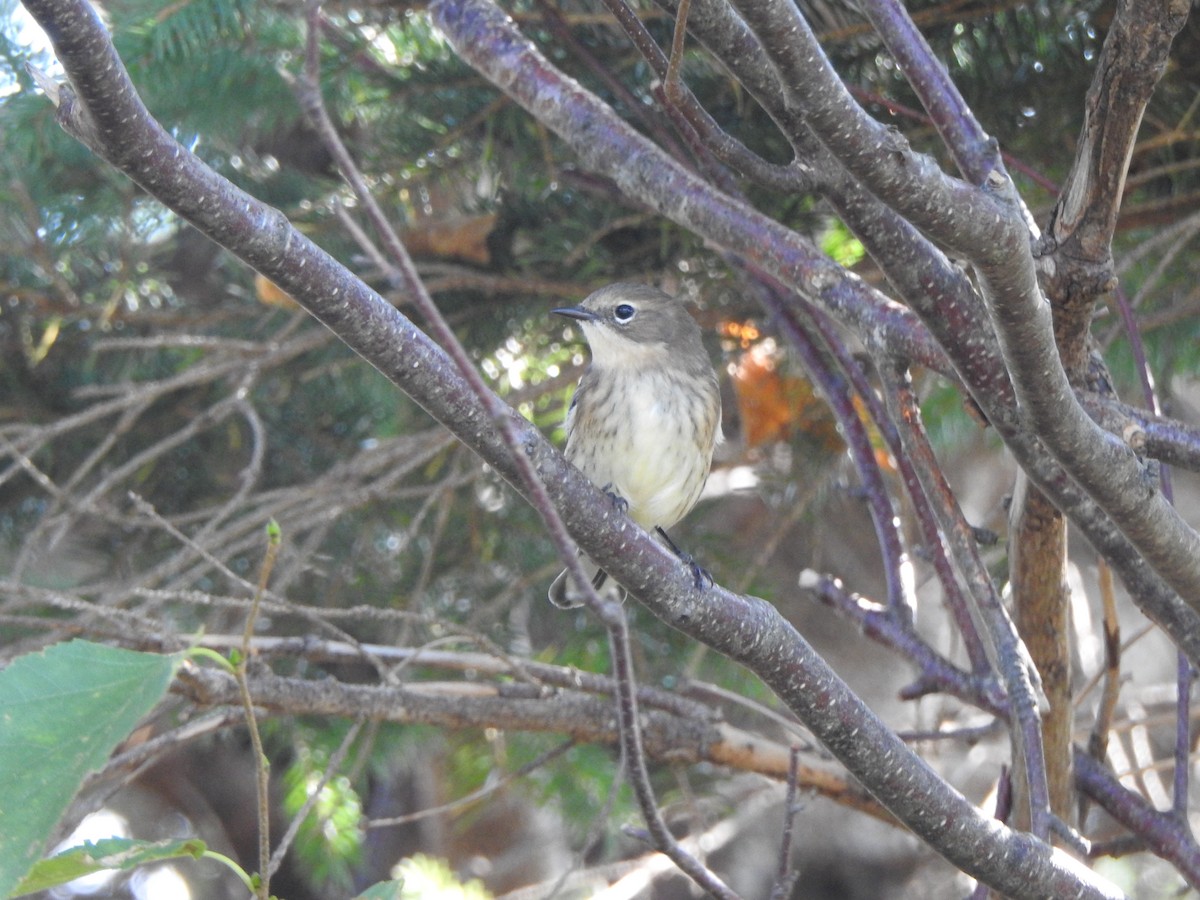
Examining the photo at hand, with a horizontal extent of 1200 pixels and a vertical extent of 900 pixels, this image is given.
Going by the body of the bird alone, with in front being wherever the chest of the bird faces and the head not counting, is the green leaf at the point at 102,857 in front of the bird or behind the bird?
in front
